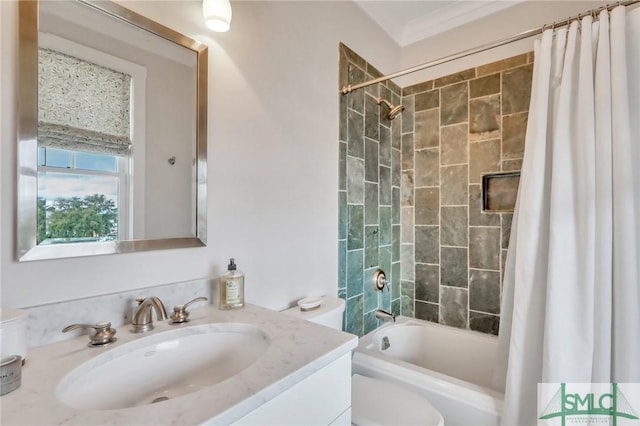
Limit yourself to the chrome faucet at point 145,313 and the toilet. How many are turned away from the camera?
0

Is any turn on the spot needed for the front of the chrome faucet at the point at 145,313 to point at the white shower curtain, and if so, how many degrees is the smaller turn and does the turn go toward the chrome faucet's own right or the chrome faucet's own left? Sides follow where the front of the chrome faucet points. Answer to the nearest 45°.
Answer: approximately 45° to the chrome faucet's own left

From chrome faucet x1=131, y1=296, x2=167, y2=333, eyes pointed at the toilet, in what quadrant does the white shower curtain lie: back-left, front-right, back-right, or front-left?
front-right

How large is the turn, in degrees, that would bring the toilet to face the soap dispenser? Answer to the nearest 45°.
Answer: approximately 90° to its right

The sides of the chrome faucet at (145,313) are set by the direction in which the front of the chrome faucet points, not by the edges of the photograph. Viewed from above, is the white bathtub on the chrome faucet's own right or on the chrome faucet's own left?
on the chrome faucet's own left

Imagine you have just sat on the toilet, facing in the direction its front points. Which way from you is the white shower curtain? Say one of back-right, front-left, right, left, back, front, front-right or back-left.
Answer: front-left

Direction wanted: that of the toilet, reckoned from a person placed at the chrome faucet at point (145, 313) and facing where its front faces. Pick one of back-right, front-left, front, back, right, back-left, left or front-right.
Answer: front-left

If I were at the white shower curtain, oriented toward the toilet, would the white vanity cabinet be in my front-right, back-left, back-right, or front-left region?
front-left

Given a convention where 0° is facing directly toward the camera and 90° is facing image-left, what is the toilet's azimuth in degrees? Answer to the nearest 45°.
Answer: approximately 315°
